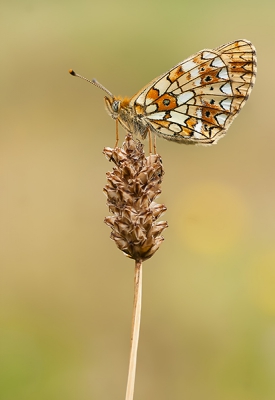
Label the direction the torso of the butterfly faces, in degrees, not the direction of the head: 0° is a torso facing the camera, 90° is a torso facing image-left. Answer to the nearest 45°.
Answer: approximately 90°
